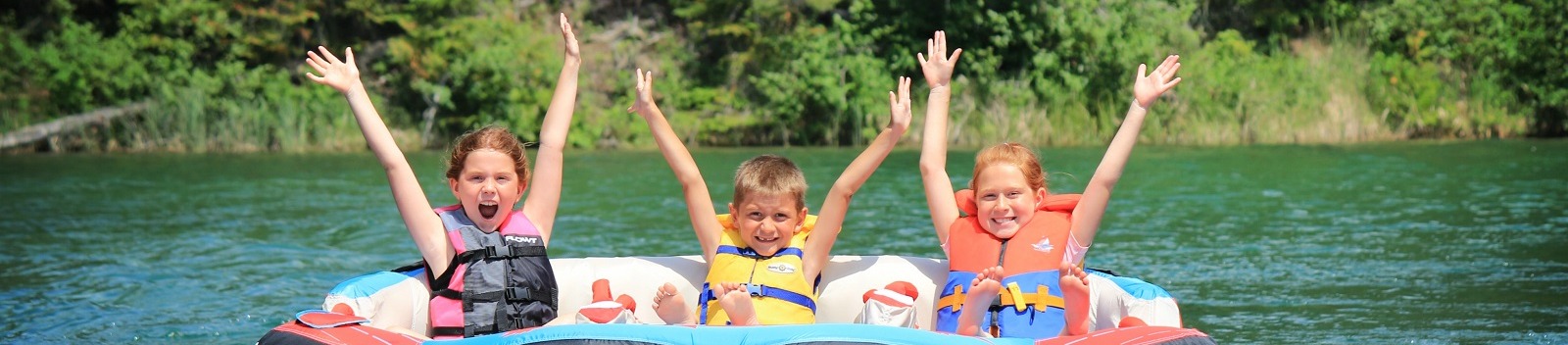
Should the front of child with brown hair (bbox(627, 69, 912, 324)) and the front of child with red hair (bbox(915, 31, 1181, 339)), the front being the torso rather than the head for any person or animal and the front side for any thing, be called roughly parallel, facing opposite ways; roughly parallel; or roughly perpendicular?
roughly parallel

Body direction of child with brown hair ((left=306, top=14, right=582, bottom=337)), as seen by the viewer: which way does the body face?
toward the camera

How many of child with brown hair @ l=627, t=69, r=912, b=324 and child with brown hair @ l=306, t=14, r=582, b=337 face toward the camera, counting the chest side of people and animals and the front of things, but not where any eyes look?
2

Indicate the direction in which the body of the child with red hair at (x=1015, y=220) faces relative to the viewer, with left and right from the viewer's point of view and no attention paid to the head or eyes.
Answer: facing the viewer

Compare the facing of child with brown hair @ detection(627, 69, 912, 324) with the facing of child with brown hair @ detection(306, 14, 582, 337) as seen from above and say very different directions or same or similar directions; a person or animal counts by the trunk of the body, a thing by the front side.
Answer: same or similar directions

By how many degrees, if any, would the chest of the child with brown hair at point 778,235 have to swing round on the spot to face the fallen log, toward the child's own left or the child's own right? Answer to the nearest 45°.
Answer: approximately 135° to the child's own right

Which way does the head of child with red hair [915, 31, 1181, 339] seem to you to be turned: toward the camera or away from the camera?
toward the camera

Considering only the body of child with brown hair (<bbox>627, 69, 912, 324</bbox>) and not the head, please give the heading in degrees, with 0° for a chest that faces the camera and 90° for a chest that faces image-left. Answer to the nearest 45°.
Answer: approximately 0°

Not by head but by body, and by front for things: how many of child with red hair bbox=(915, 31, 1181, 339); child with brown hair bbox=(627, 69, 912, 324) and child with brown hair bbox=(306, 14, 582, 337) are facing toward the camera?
3

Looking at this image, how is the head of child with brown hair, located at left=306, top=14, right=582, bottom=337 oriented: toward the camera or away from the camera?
toward the camera
